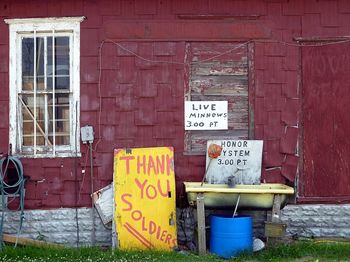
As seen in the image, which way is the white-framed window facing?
toward the camera

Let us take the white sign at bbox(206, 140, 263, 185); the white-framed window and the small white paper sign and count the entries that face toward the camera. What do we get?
3

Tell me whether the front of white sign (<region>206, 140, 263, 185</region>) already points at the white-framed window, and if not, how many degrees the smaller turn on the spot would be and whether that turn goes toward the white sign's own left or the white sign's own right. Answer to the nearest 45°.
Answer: approximately 90° to the white sign's own right

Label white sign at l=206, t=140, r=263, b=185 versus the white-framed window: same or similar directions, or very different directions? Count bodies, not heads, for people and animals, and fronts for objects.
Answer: same or similar directions

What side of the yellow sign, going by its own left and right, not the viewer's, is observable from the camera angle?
front

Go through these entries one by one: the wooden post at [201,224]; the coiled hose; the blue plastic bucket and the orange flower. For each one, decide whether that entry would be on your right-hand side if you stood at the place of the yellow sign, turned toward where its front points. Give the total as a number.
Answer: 1

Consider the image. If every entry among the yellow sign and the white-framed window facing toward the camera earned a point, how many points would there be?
2

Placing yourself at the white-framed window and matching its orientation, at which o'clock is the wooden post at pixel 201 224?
The wooden post is roughly at 10 o'clock from the white-framed window.

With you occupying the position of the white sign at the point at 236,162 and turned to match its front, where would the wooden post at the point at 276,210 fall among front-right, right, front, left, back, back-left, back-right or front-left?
front-left

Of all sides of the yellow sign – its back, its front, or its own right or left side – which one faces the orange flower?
left

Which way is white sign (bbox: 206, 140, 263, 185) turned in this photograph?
toward the camera

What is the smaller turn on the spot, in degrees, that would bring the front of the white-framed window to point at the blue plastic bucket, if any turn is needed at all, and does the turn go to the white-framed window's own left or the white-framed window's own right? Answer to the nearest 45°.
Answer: approximately 45° to the white-framed window's own left
